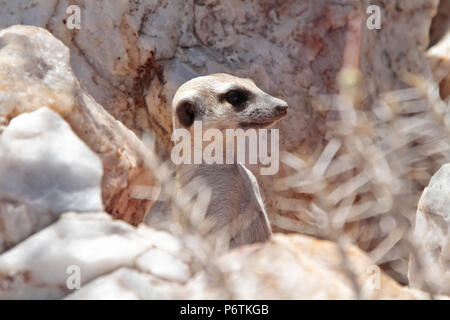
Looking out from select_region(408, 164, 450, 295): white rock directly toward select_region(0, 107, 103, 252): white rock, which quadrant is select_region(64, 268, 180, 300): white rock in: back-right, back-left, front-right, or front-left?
front-left

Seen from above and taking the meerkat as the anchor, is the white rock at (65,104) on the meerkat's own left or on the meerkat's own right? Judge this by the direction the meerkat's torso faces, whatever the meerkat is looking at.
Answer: on the meerkat's own right

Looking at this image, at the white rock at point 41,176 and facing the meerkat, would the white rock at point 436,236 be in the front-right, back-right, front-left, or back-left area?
front-right

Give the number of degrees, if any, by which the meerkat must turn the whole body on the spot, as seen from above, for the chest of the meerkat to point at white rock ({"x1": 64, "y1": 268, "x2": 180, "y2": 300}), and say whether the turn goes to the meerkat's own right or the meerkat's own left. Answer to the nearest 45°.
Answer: approximately 90° to the meerkat's own right

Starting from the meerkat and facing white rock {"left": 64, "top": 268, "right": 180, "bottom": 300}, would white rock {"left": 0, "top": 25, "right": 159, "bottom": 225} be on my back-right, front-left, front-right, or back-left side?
front-right

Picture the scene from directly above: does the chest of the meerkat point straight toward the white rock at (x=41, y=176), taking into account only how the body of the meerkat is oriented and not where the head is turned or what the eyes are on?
no

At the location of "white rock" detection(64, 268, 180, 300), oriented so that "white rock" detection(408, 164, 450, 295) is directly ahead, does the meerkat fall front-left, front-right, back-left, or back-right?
front-left

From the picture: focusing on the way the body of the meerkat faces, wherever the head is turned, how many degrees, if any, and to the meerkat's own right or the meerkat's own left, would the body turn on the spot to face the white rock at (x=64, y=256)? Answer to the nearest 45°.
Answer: approximately 90° to the meerkat's own right
